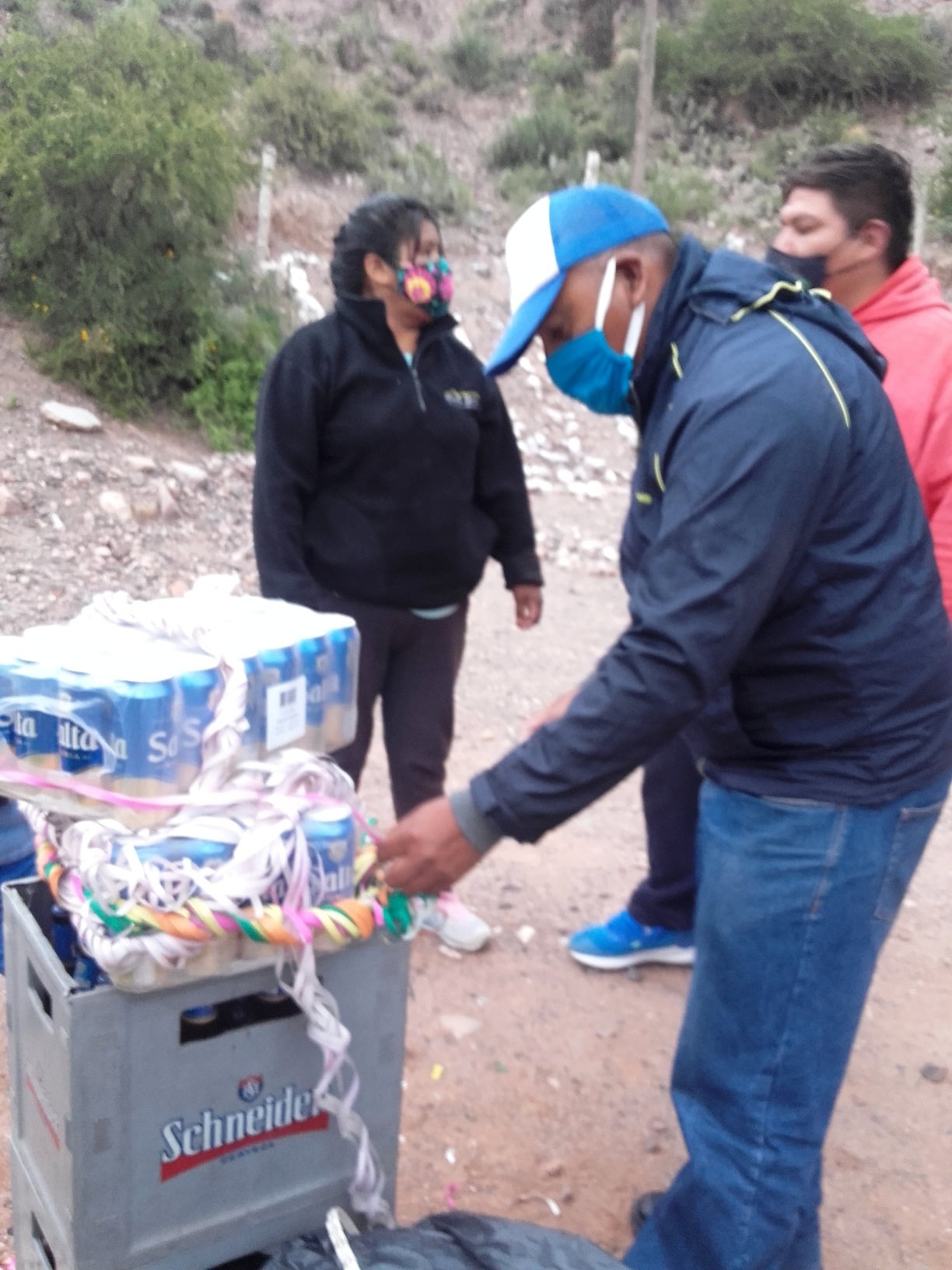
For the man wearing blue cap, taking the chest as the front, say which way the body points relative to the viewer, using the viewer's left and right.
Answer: facing to the left of the viewer

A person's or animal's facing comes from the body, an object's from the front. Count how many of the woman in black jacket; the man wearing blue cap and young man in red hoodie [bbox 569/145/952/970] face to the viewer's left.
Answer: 2

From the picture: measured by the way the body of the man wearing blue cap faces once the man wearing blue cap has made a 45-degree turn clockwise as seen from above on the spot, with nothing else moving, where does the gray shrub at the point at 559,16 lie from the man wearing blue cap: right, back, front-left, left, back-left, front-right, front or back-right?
front-right

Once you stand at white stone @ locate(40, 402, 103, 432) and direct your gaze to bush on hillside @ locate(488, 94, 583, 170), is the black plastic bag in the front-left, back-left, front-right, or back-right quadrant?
back-right

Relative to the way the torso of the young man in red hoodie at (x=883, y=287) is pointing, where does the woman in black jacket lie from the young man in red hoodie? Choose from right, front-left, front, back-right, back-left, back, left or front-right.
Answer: front

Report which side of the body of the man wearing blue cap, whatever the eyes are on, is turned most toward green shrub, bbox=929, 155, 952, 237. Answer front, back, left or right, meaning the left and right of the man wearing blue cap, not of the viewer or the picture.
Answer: right

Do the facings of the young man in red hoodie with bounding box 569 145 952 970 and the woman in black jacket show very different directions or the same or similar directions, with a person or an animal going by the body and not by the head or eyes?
very different directions

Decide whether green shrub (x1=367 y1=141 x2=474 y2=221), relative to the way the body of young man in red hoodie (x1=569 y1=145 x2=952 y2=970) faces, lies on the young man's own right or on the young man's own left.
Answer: on the young man's own right

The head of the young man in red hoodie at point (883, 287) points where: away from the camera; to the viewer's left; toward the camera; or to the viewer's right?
to the viewer's left

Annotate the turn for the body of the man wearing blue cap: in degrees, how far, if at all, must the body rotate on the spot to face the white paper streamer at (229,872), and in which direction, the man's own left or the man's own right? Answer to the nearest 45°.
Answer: approximately 45° to the man's own left

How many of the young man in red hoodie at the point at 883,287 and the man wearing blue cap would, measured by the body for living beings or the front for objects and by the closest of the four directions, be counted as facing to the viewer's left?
2

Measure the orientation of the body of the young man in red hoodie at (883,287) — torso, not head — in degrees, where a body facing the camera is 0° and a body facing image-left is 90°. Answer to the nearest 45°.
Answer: approximately 90°

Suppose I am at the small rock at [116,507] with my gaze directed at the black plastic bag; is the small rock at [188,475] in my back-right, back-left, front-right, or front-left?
back-left

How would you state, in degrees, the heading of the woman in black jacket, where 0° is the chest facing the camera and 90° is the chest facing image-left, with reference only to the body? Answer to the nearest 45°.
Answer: approximately 315°

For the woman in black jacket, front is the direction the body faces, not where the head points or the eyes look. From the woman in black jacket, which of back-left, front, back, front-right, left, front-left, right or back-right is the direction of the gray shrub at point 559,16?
back-left

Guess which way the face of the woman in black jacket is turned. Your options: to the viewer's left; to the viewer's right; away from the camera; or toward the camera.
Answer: to the viewer's right

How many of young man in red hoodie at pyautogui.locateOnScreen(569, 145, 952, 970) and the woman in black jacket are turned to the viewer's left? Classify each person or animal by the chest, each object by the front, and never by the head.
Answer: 1
